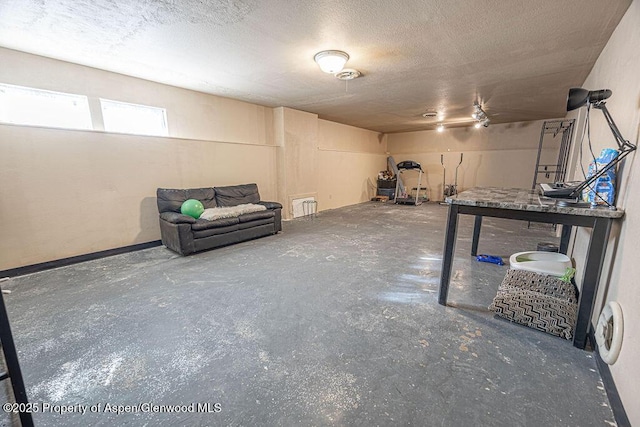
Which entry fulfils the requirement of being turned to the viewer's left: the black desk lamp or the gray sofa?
the black desk lamp

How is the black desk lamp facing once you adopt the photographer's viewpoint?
facing to the left of the viewer

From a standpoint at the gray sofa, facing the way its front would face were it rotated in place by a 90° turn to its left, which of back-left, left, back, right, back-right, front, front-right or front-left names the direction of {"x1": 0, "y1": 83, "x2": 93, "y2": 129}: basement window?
back-left

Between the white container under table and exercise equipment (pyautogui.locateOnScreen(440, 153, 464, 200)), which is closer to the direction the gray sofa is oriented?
the white container under table

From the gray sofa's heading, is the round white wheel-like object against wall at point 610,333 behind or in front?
in front

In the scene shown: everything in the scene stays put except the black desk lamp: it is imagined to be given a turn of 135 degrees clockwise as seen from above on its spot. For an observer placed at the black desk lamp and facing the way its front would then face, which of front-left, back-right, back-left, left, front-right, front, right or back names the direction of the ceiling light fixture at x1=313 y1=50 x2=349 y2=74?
back-left

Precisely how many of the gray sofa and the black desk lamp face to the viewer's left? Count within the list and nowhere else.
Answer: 1

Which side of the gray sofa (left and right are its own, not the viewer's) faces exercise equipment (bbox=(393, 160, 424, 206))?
left

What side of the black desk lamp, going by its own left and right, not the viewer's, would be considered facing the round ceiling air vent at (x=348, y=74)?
front

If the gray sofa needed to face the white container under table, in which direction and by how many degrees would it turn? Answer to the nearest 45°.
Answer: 0° — it already faces it

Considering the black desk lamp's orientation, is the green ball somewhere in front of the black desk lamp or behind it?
in front

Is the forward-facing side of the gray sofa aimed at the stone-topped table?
yes

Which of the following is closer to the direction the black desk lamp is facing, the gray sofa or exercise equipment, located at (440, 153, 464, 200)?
the gray sofa
